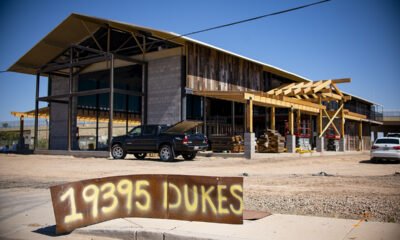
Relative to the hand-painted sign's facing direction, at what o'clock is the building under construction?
The building under construction is roughly at 6 o'clock from the hand-painted sign.

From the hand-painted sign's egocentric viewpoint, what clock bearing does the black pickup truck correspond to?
The black pickup truck is roughly at 6 o'clock from the hand-painted sign.

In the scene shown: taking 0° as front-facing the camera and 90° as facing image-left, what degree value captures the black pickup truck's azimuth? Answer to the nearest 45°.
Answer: approximately 135°

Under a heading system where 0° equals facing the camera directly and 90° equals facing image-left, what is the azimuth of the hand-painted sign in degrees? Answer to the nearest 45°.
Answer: approximately 0°

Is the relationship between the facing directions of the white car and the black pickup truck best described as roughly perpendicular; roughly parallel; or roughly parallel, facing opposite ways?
roughly perpendicular

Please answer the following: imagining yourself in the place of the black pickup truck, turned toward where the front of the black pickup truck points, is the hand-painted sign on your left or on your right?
on your left

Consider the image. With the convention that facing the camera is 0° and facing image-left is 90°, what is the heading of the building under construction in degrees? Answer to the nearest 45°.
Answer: approximately 315°

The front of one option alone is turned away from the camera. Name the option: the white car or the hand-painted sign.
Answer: the white car

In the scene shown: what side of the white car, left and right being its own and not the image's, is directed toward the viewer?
back
